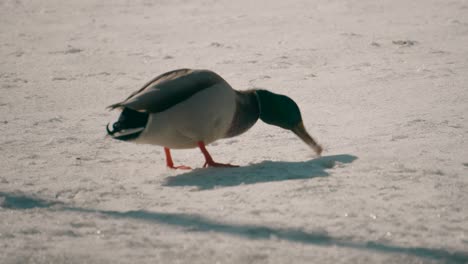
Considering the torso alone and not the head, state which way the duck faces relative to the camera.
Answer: to the viewer's right
